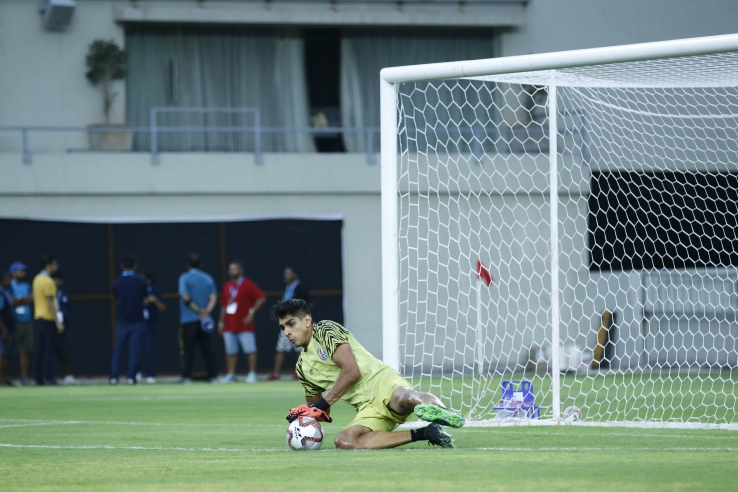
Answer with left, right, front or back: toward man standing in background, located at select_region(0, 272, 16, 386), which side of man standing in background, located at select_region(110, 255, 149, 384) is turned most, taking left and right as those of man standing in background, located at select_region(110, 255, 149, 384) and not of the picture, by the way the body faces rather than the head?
left

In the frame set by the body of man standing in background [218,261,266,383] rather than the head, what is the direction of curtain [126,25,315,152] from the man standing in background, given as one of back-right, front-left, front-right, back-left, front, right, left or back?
back-right

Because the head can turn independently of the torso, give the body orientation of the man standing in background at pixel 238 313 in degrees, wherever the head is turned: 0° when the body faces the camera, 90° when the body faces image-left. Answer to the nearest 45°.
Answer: approximately 45°

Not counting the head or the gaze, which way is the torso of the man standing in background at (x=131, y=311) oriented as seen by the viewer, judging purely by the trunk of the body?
away from the camera

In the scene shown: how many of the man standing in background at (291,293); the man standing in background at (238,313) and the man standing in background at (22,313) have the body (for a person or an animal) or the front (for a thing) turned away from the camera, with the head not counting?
0

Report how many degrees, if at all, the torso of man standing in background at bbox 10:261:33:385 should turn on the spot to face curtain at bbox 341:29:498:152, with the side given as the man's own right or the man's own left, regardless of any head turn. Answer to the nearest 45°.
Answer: approximately 90° to the man's own left

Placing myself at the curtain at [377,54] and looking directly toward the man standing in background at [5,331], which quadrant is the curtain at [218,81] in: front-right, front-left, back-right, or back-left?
front-right

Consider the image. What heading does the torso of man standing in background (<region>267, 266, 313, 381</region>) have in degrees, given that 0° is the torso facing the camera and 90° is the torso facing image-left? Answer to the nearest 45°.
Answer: approximately 45°

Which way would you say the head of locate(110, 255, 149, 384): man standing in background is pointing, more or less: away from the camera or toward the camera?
away from the camera

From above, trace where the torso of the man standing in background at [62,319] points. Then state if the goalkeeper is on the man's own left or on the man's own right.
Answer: on the man's own left
